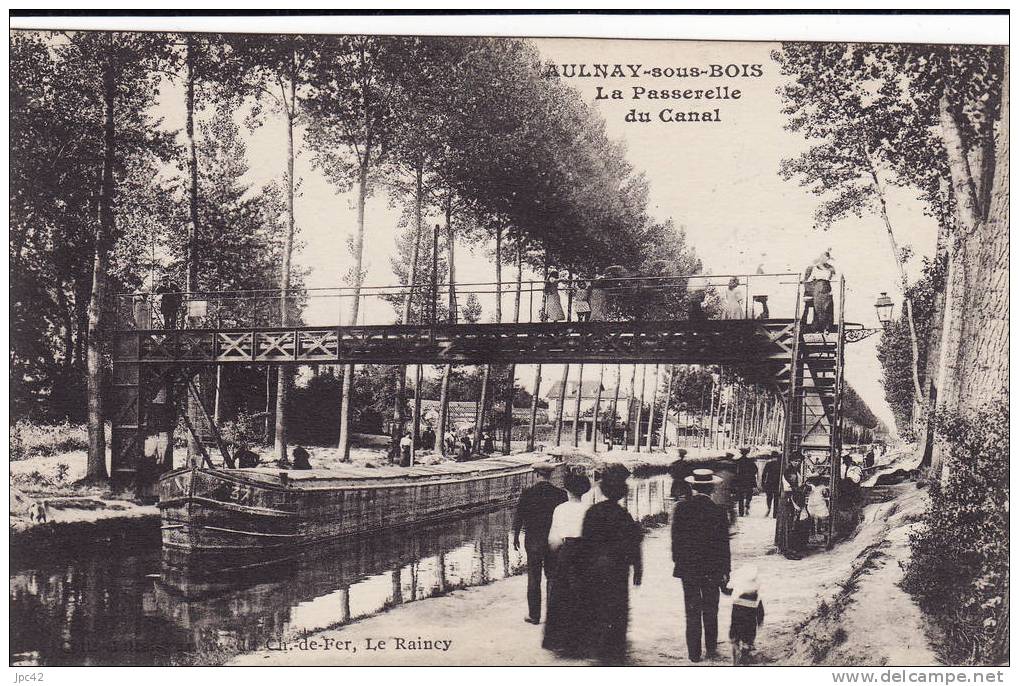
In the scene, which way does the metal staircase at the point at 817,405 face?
toward the camera

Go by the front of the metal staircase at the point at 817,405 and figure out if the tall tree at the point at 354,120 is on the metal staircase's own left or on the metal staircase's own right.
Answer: on the metal staircase's own right

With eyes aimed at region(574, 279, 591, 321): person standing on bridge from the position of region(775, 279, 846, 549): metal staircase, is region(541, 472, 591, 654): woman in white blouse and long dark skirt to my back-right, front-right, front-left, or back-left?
front-left

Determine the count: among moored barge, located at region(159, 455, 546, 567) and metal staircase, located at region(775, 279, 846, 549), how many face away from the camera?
0

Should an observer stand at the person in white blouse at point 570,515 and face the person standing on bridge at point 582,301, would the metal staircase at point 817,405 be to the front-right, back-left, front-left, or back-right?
front-right

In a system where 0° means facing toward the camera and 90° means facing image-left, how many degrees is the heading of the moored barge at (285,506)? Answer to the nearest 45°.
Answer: approximately 45°

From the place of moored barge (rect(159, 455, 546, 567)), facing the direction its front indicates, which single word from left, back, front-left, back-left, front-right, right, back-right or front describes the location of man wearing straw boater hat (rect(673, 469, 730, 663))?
left

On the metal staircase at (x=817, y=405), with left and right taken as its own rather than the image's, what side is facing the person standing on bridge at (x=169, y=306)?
right

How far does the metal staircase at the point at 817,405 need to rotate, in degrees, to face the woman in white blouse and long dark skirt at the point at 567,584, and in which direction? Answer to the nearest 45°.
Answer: approximately 45° to its right

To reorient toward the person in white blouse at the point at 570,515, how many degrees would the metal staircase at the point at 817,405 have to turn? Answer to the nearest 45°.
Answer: approximately 45° to its right

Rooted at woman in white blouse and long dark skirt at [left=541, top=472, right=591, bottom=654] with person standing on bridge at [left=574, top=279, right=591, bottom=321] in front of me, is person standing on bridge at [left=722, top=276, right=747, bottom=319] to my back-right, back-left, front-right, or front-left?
front-right
